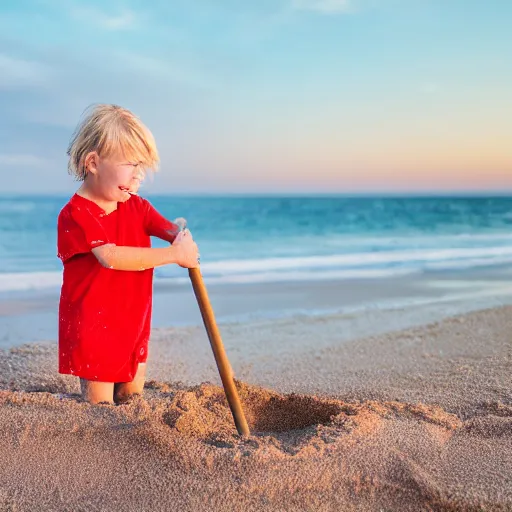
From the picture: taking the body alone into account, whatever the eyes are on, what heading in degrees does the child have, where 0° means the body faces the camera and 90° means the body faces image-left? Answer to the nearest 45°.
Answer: approximately 315°

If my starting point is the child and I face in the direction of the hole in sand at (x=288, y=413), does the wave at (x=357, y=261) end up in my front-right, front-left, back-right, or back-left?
front-left

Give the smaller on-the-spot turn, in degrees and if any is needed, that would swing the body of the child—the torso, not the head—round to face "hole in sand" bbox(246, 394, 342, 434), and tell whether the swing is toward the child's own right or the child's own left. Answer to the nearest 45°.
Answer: approximately 45° to the child's own left

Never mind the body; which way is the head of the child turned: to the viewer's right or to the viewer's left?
to the viewer's right

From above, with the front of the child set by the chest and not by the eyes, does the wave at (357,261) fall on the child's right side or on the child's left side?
on the child's left side
